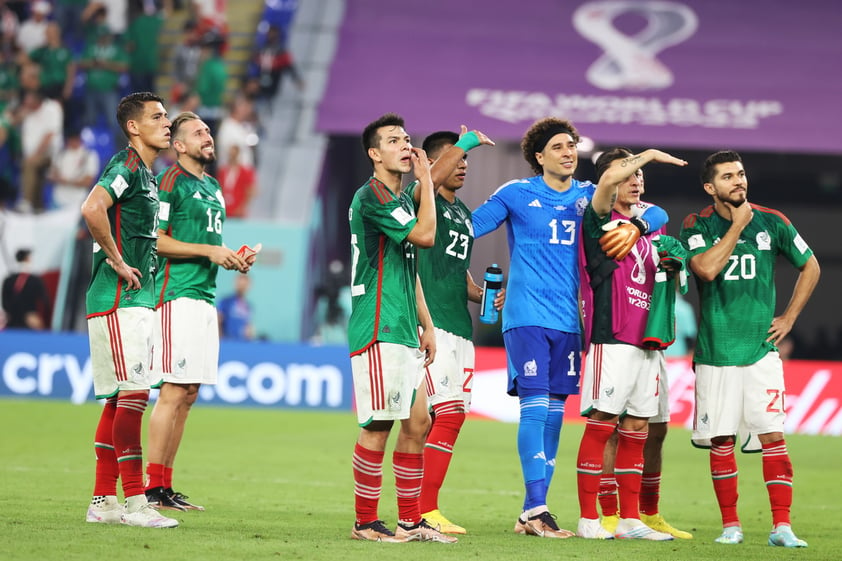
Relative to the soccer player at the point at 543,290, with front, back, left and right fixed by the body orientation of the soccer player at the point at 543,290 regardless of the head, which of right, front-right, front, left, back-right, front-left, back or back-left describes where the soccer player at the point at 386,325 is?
right

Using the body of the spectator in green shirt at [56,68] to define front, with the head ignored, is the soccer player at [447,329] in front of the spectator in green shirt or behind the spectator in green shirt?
in front

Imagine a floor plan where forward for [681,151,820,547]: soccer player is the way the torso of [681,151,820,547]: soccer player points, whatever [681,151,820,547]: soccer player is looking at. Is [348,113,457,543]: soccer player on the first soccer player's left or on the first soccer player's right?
on the first soccer player's right

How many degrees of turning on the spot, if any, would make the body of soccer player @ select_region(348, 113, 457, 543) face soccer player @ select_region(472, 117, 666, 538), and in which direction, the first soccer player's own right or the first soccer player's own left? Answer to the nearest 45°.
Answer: approximately 45° to the first soccer player's own left

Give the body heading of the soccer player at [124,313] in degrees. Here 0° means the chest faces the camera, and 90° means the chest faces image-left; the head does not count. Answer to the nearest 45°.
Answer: approximately 270°

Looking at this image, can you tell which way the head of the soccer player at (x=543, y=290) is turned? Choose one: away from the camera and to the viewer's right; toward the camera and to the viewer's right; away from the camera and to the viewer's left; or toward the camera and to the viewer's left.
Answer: toward the camera and to the viewer's right

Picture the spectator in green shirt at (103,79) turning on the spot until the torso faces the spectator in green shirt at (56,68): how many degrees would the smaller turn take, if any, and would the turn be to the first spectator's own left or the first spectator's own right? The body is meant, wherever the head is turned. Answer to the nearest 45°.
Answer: approximately 90° to the first spectator's own right
